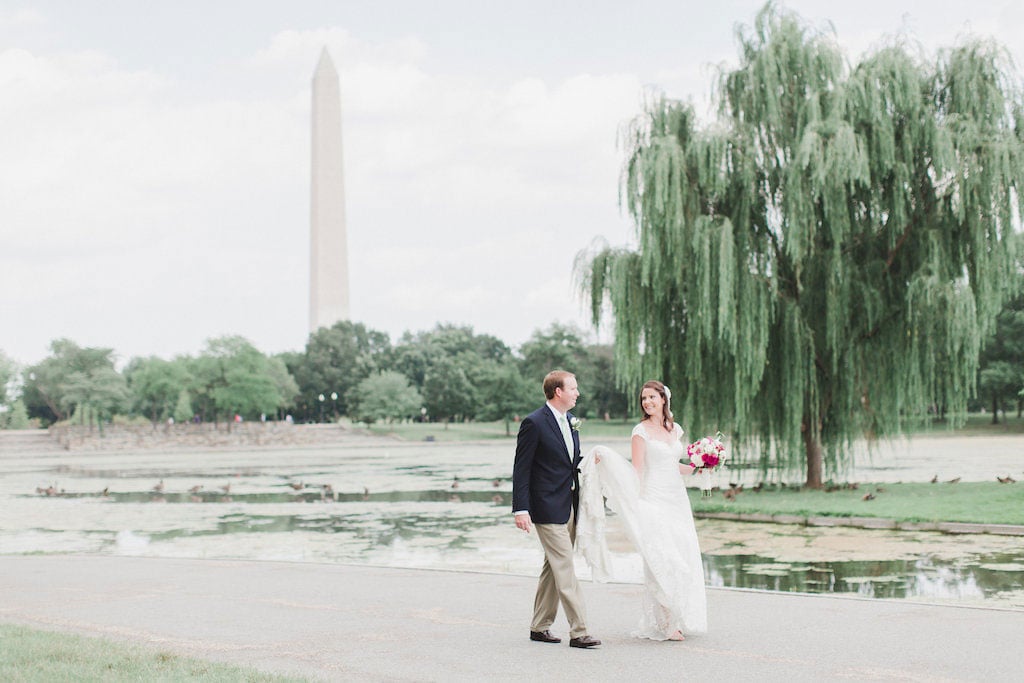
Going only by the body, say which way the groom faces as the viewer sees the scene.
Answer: to the viewer's right

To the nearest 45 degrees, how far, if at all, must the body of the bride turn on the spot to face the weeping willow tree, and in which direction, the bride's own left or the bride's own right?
approximately 135° to the bride's own left

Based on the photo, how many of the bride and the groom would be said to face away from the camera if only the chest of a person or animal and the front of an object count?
0

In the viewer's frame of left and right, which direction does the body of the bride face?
facing the viewer and to the right of the viewer

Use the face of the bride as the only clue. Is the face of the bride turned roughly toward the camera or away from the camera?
toward the camera

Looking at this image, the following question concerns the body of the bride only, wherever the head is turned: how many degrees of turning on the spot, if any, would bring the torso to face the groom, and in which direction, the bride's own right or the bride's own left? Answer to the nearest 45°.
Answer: approximately 90° to the bride's own right

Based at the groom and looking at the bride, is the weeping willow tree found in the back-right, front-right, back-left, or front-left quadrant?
front-left

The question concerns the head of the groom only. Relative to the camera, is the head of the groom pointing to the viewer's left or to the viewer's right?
to the viewer's right
